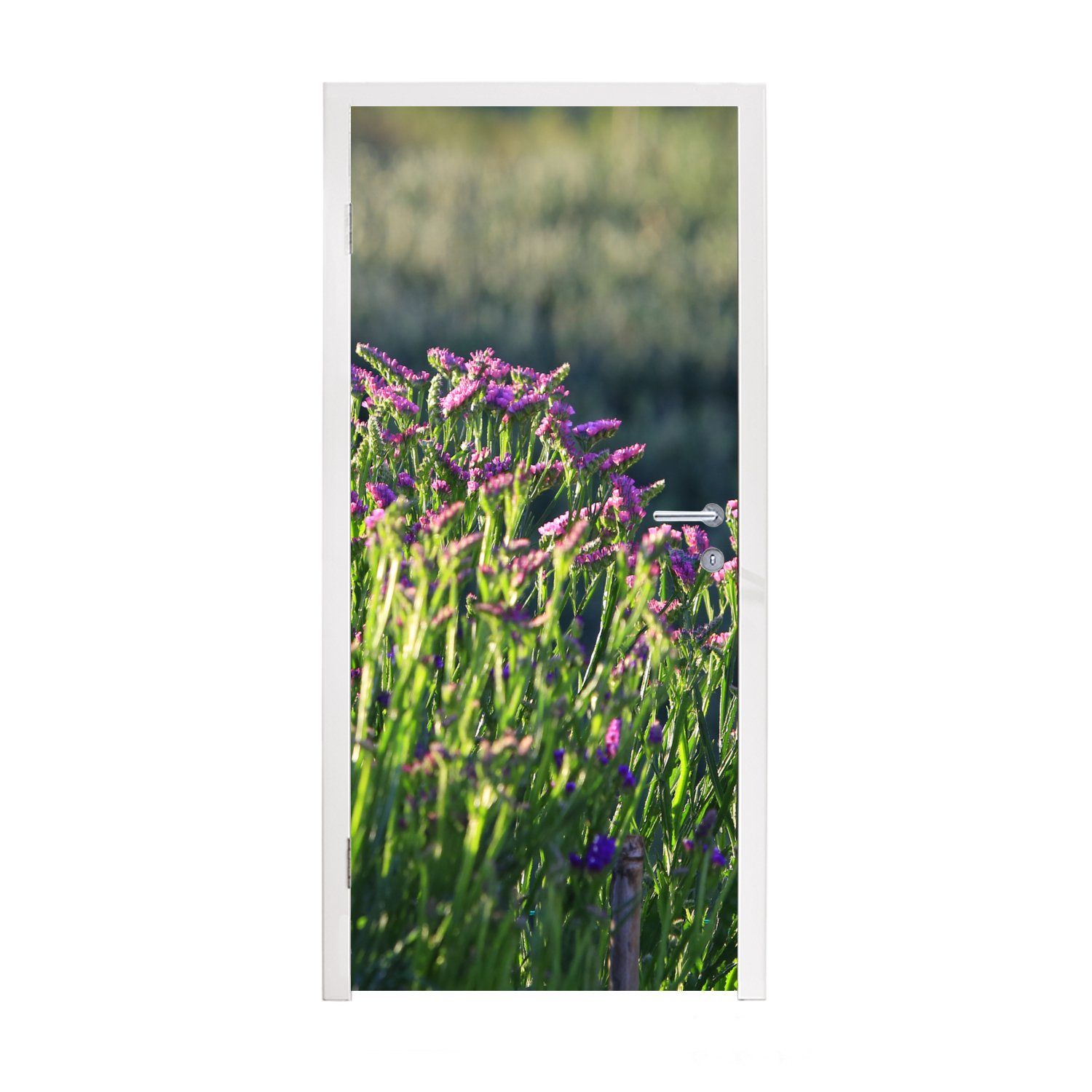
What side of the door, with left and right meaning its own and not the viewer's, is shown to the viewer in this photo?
front
